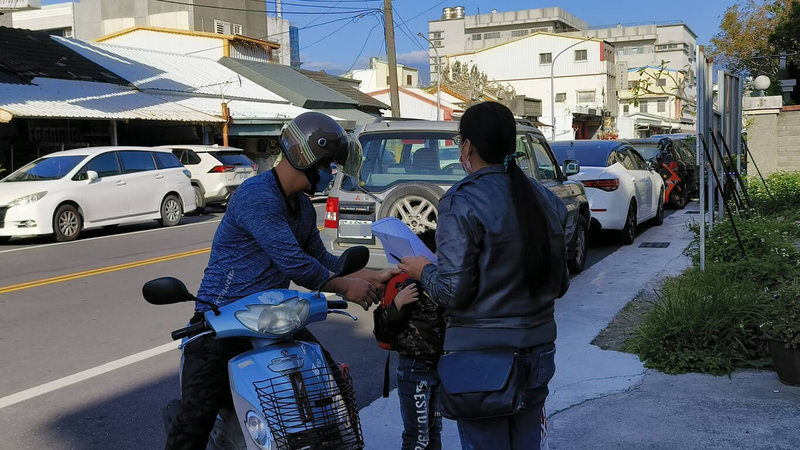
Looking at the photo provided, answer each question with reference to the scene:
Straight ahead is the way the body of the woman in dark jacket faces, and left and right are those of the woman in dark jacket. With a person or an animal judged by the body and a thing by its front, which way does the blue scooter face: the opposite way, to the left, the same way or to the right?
the opposite way

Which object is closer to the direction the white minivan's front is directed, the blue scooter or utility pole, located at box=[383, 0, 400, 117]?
the blue scooter

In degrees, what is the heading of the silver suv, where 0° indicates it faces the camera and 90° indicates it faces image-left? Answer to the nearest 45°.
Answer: approximately 225°

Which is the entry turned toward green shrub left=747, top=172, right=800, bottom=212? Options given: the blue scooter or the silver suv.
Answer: the silver suv

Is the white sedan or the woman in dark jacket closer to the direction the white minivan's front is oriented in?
the woman in dark jacket

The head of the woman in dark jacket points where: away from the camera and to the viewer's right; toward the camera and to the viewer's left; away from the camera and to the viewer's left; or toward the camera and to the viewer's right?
away from the camera and to the viewer's left

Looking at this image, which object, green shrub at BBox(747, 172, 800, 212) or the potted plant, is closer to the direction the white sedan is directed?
the green shrub

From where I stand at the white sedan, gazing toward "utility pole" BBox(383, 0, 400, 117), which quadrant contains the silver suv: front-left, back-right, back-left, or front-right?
back-left

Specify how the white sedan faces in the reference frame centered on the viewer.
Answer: facing away from the viewer and to the right of the viewer

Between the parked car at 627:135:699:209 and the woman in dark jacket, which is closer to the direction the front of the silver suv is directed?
the parked car

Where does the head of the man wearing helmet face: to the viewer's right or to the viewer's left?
to the viewer's right

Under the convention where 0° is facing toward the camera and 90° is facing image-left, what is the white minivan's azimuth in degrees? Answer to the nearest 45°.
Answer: approximately 45°

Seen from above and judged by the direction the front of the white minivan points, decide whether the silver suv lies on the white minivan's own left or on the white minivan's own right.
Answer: on the white minivan's own left
